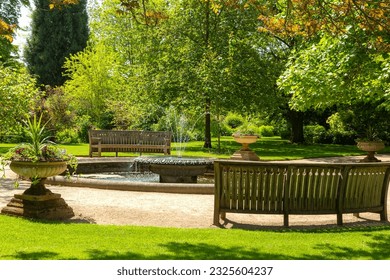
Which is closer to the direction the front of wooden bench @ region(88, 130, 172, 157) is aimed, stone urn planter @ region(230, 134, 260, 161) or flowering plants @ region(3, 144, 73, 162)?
the flowering plants

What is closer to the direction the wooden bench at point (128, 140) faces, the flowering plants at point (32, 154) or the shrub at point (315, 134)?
the flowering plants

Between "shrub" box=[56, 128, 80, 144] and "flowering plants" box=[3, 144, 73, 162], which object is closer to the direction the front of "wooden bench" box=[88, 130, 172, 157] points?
the flowering plants

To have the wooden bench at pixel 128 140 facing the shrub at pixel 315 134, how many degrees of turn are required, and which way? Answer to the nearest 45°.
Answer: approximately 135° to its left

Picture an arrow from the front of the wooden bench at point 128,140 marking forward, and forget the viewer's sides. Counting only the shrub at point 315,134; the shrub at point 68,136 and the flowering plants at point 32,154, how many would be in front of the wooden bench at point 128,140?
1

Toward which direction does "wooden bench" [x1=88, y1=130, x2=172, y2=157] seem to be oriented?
toward the camera

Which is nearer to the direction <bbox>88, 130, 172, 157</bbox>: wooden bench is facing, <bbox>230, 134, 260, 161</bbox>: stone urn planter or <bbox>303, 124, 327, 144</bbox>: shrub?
the stone urn planter

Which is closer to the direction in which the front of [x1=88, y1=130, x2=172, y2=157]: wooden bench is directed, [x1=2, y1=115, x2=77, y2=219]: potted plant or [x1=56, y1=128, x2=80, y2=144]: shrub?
the potted plant

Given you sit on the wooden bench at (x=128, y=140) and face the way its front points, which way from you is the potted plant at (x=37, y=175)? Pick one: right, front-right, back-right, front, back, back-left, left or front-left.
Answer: front

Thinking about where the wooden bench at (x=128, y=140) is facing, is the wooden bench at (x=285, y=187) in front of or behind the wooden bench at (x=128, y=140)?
in front

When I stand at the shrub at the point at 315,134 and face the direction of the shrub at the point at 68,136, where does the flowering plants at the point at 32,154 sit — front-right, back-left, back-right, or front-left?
front-left

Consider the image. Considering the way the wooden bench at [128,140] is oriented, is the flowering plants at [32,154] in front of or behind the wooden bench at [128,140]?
in front

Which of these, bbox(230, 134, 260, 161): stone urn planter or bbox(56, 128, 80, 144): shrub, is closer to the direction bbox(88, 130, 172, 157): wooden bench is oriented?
the stone urn planter
